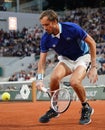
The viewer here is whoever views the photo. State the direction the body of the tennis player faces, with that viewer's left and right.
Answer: facing the viewer and to the left of the viewer
